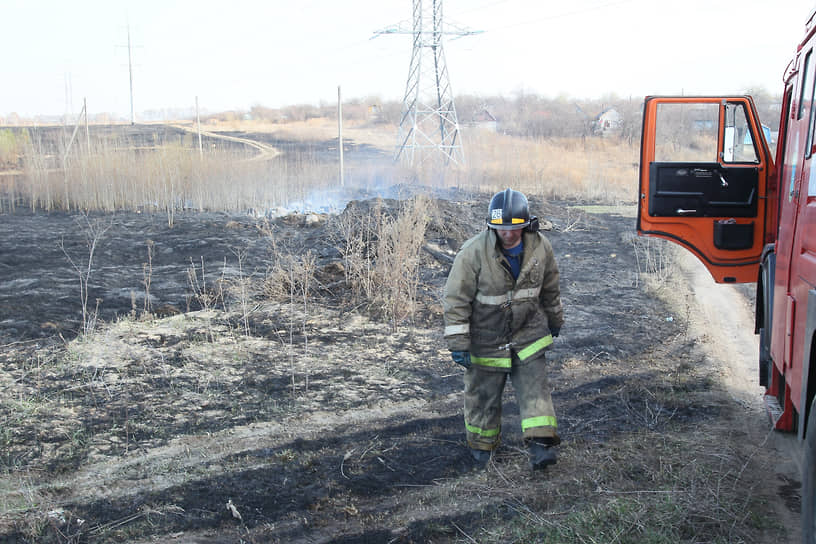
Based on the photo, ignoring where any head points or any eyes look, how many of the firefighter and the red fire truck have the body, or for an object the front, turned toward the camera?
1

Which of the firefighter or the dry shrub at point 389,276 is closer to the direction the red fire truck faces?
the dry shrub

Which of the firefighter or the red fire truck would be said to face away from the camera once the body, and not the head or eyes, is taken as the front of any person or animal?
the red fire truck

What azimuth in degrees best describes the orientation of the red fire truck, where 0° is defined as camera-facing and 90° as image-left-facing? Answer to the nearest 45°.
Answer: approximately 180°

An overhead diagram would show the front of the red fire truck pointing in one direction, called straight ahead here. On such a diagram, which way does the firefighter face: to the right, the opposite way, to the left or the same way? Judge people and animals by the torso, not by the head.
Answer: the opposite way

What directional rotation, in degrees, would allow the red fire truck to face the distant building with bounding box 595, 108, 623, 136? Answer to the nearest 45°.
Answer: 0° — it already faces it

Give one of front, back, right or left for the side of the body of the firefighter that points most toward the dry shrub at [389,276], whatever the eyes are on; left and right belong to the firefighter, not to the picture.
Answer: back

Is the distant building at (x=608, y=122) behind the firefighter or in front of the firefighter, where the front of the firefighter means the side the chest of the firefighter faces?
behind

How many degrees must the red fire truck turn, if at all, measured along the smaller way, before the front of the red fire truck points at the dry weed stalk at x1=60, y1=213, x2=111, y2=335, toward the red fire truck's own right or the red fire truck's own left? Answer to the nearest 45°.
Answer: approximately 90° to the red fire truck's own left
